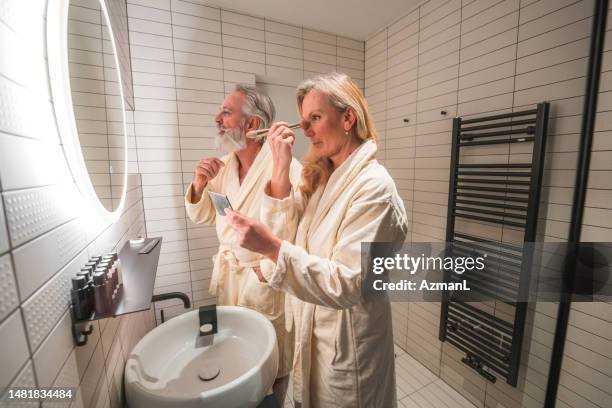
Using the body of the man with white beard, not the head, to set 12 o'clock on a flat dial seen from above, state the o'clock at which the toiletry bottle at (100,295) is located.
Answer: The toiletry bottle is roughly at 11 o'clock from the man with white beard.

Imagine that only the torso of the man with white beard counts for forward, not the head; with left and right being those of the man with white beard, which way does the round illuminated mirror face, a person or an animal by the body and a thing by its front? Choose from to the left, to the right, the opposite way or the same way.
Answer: the opposite way

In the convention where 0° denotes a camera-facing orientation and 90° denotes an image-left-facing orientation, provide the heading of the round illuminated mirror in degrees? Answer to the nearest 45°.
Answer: approximately 270°

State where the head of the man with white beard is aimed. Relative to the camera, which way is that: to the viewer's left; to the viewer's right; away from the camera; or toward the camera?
to the viewer's left

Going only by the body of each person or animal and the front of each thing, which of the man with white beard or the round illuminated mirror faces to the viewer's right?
the round illuminated mirror

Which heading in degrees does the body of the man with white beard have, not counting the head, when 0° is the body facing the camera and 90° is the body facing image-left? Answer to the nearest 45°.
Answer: approximately 45°

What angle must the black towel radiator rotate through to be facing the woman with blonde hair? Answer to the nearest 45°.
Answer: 0° — it already faces them

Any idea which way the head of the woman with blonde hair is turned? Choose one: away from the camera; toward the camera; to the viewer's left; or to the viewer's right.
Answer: to the viewer's left

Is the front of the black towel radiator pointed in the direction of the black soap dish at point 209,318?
yes
